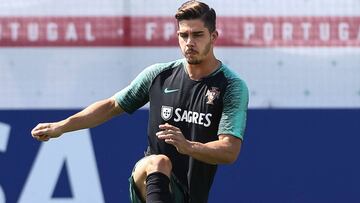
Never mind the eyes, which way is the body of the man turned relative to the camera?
toward the camera

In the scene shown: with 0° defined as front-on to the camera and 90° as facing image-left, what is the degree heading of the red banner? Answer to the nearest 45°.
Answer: approximately 0°

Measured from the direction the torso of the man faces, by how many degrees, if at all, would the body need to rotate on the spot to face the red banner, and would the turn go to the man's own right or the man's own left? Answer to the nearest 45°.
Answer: approximately 180°

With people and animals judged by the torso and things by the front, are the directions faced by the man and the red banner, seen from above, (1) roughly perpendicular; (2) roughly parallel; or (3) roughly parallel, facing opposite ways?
roughly parallel

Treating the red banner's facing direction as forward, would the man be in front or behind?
in front

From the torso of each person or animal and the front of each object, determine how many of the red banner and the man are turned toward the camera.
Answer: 2
